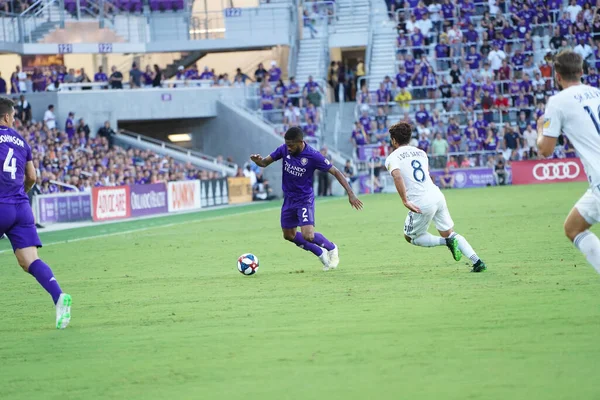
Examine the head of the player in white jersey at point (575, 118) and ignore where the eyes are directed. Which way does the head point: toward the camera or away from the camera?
away from the camera

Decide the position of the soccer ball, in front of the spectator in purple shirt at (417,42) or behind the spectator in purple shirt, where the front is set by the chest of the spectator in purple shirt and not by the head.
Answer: in front

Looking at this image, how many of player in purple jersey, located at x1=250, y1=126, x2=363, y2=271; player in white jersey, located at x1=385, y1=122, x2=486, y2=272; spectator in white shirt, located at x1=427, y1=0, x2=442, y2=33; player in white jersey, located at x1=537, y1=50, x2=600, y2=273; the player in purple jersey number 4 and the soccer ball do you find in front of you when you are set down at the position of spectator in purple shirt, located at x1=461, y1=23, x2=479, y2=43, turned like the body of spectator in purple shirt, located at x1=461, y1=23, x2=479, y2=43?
5

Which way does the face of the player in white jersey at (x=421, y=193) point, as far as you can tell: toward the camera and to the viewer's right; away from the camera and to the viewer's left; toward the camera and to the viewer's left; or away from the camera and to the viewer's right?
away from the camera and to the viewer's left

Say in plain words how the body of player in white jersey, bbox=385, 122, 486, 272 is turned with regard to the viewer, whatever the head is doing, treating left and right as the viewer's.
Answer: facing away from the viewer and to the left of the viewer

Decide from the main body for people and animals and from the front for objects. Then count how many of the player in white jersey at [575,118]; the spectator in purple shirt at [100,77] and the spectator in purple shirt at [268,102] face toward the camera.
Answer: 2

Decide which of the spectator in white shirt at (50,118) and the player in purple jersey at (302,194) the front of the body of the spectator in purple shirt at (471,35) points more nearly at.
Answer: the player in purple jersey

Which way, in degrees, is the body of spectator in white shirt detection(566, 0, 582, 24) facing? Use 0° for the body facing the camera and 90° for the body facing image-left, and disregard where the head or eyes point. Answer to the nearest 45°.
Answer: approximately 0°

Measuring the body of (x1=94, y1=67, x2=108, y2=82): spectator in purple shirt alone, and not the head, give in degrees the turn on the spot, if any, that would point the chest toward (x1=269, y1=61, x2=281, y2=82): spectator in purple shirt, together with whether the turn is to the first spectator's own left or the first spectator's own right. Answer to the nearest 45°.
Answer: approximately 90° to the first spectator's own left

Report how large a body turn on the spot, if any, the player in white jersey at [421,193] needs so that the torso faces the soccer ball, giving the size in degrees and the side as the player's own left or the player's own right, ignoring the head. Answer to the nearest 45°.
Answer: approximately 45° to the player's own left

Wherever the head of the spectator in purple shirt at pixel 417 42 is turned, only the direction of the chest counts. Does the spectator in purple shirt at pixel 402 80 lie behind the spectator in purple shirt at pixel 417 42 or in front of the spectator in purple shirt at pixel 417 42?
in front
